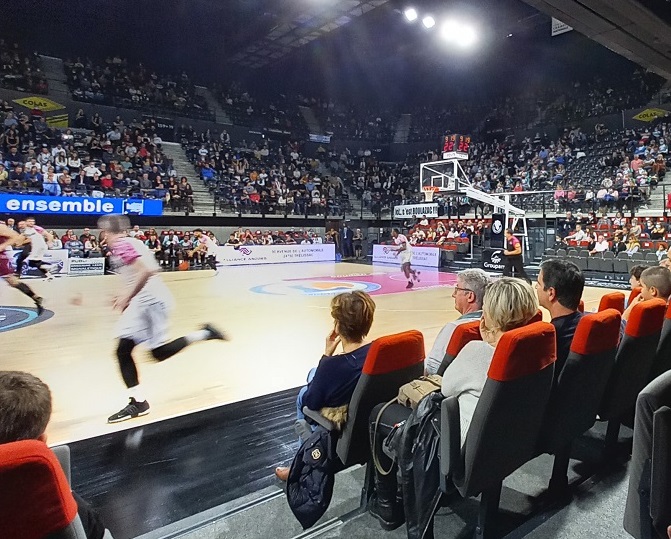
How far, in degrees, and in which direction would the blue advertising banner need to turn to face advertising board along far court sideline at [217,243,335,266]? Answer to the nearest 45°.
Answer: approximately 90° to its left

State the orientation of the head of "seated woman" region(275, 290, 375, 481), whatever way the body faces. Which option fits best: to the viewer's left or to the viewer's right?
to the viewer's left

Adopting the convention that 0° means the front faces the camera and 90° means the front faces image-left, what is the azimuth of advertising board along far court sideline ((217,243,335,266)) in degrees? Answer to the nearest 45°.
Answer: approximately 0°

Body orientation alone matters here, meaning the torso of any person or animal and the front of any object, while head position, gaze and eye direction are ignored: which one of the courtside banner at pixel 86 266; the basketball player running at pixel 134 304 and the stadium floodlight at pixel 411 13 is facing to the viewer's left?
the basketball player running

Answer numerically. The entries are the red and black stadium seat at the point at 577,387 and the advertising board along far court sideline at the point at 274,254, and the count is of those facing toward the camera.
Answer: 1

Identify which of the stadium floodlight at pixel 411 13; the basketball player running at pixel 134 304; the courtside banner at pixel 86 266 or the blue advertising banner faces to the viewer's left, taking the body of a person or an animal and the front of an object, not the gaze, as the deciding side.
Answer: the basketball player running

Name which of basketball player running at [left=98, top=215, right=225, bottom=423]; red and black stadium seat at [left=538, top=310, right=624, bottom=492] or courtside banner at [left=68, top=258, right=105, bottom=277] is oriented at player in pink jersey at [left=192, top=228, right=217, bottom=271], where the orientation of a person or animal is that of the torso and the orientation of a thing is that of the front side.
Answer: the red and black stadium seat

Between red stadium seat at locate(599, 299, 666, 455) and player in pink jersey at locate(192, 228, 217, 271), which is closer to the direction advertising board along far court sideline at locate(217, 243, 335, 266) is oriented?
the red stadium seat

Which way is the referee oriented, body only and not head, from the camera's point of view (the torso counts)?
to the viewer's left

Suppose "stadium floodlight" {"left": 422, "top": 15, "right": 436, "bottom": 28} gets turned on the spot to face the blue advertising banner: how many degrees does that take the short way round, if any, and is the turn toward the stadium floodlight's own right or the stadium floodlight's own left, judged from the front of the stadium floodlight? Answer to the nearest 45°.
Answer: approximately 90° to the stadium floodlight's own right

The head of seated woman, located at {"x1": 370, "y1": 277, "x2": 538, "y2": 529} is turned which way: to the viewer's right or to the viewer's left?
to the viewer's left

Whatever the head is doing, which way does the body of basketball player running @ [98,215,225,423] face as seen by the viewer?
to the viewer's left

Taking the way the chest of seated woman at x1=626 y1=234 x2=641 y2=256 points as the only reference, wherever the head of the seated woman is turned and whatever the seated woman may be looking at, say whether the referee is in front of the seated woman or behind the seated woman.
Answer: in front
